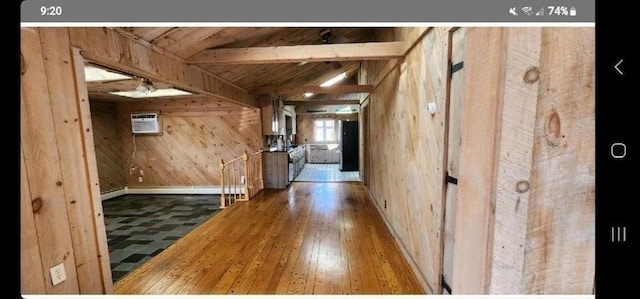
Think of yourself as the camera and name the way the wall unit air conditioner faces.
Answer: facing the viewer

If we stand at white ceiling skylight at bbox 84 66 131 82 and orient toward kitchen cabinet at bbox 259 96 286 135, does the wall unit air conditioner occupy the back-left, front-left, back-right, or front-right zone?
front-left

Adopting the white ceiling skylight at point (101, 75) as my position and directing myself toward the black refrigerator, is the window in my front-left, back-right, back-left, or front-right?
front-left

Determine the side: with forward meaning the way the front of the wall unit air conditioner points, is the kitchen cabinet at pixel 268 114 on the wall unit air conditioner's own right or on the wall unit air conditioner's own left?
on the wall unit air conditioner's own left

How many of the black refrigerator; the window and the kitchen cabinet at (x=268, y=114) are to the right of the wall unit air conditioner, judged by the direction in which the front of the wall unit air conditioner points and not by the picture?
0

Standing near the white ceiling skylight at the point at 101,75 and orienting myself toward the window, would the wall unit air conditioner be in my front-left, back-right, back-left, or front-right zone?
front-left

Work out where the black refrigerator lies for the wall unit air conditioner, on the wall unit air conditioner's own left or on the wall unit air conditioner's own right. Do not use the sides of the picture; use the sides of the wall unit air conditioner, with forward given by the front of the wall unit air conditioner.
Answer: on the wall unit air conditioner's own left

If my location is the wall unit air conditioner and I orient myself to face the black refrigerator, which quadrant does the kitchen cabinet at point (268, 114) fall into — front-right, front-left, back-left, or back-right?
front-right

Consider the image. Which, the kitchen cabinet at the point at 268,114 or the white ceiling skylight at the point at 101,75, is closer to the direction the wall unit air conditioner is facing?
the white ceiling skylight

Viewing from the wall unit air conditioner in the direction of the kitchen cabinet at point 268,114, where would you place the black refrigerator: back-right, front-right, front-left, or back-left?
front-left

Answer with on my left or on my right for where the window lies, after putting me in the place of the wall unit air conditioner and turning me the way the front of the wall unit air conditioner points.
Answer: on my left
